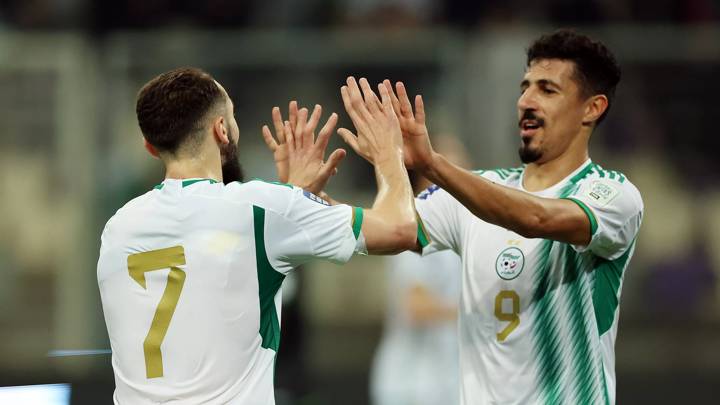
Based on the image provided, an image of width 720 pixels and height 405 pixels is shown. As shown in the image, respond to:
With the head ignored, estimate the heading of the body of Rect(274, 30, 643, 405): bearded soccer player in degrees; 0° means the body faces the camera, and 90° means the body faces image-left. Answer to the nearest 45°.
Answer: approximately 45°

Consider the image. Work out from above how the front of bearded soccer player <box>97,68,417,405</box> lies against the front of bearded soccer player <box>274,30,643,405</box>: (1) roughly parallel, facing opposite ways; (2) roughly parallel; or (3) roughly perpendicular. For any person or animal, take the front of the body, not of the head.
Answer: roughly parallel, facing opposite ways

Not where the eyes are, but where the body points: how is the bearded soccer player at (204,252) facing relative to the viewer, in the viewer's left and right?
facing away from the viewer and to the right of the viewer

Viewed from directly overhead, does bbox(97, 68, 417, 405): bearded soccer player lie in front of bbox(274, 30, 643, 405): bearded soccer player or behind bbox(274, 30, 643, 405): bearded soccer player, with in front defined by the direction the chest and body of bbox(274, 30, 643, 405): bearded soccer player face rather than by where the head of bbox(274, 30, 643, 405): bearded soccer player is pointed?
in front

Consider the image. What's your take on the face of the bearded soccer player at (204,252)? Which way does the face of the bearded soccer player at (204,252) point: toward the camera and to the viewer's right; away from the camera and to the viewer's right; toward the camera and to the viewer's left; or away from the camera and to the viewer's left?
away from the camera and to the viewer's right

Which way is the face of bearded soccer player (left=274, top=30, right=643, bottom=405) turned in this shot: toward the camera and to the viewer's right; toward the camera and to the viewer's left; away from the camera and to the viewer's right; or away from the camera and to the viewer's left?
toward the camera and to the viewer's left
